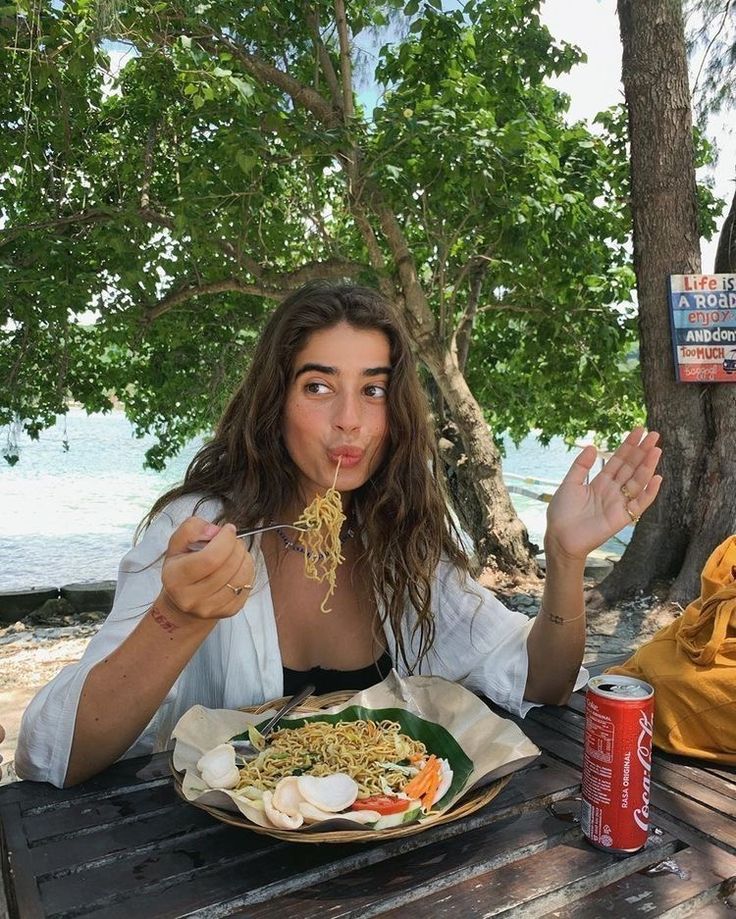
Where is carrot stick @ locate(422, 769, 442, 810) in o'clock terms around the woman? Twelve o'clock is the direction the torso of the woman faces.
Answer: The carrot stick is roughly at 12 o'clock from the woman.

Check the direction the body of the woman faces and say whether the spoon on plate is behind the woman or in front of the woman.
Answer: in front

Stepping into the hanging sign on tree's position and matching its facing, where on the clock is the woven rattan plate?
The woven rattan plate is roughly at 12 o'clock from the hanging sign on tree.

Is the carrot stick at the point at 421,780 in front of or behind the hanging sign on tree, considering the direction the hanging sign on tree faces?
in front

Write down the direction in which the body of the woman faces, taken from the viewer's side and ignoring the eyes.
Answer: toward the camera

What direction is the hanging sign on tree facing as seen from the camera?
toward the camera

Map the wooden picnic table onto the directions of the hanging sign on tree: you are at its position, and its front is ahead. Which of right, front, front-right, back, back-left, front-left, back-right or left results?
front

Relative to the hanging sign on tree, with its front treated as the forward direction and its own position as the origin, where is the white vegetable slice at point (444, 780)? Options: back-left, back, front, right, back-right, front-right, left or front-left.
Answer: front

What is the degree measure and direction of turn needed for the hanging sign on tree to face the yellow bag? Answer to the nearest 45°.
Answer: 0° — it already faces it

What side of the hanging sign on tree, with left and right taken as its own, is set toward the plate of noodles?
front

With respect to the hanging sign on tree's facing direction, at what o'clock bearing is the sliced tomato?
The sliced tomato is roughly at 12 o'clock from the hanging sign on tree.

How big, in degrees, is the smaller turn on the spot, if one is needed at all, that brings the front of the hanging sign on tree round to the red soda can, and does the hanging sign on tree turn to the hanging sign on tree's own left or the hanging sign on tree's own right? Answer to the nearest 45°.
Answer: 0° — it already faces it

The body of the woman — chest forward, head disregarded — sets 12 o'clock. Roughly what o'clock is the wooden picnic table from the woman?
The wooden picnic table is roughly at 12 o'clock from the woman.
